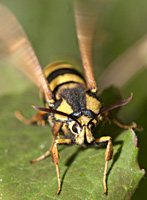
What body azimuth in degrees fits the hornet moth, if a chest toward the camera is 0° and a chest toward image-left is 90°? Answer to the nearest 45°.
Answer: approximately 0°
